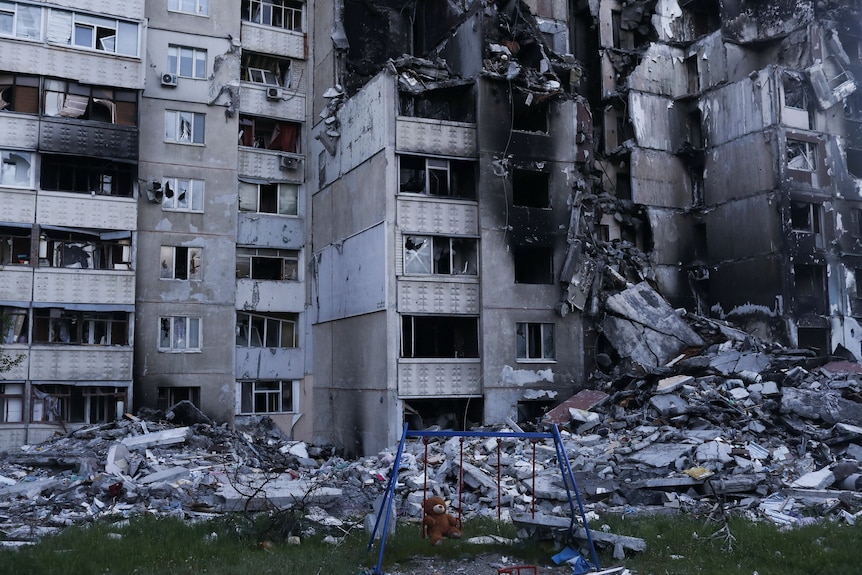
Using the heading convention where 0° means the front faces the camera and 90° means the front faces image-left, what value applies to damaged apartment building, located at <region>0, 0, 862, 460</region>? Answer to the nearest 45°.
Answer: approximately 0°

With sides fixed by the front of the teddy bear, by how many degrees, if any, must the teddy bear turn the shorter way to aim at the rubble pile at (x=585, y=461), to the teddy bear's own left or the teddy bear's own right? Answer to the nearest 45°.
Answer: approximately 90° to the teddy bear's own left

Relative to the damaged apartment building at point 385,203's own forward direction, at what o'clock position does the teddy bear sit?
The teddy bear is roughly at 12 o'clock from the damaged apartment building.

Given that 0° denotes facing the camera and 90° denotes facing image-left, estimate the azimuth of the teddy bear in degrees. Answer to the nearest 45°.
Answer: approximately 315°

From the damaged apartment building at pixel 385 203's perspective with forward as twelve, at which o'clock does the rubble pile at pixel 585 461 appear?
The rubble pile is roughly at 11 o'clock from the damaged apartment building.
